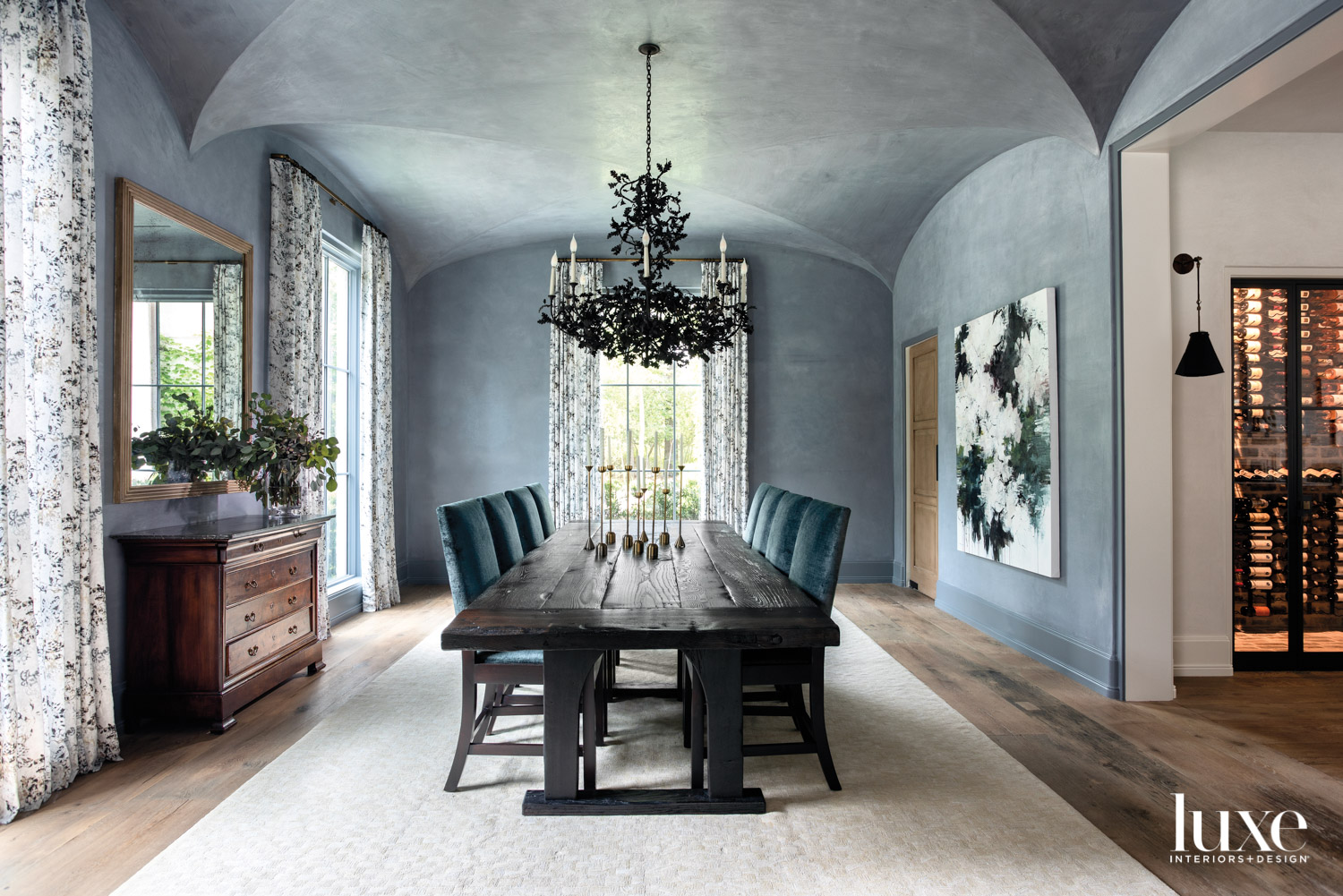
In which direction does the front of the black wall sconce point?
toward the camera

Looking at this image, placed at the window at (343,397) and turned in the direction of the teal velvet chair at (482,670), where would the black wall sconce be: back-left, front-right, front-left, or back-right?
front-left

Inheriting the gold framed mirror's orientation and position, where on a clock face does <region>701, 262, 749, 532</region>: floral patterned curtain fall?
The floral patterned curtain is roughly at 10 o'clock from the gold framed mirror.

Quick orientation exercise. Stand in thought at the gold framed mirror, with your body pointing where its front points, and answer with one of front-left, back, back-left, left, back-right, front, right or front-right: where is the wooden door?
front-left

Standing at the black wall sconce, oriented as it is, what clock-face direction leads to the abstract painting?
The abstract painting is roughly at 4 o'clock from the black wall sconce.

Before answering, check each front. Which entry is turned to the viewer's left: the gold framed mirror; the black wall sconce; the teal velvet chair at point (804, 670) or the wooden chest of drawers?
the teal velvet chair

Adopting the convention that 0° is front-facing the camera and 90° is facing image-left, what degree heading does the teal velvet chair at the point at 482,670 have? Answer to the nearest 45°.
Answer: approximately 270°

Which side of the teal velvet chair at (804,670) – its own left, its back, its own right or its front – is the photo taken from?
left

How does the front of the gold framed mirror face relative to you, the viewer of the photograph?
facing the viewer and to the right of the viewer

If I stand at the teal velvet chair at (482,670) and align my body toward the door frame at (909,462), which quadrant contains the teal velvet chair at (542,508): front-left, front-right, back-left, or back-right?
front-left

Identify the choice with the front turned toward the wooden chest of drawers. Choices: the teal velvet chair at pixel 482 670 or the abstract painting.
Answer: the abstract painting

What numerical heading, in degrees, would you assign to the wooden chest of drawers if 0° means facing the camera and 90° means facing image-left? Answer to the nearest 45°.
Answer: approximately 315°

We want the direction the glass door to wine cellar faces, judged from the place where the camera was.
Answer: facing the viewer

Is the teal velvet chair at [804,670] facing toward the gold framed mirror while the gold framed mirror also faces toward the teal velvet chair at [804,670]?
yes

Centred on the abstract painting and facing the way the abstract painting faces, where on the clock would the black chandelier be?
The black chandelier is roughly at 12 o'clock from the abstract painting.

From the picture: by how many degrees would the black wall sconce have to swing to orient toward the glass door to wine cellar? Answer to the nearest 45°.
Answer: approximately 135° to its left

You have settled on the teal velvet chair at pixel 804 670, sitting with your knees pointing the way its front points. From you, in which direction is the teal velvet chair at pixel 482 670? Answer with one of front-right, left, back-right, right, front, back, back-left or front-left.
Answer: front
